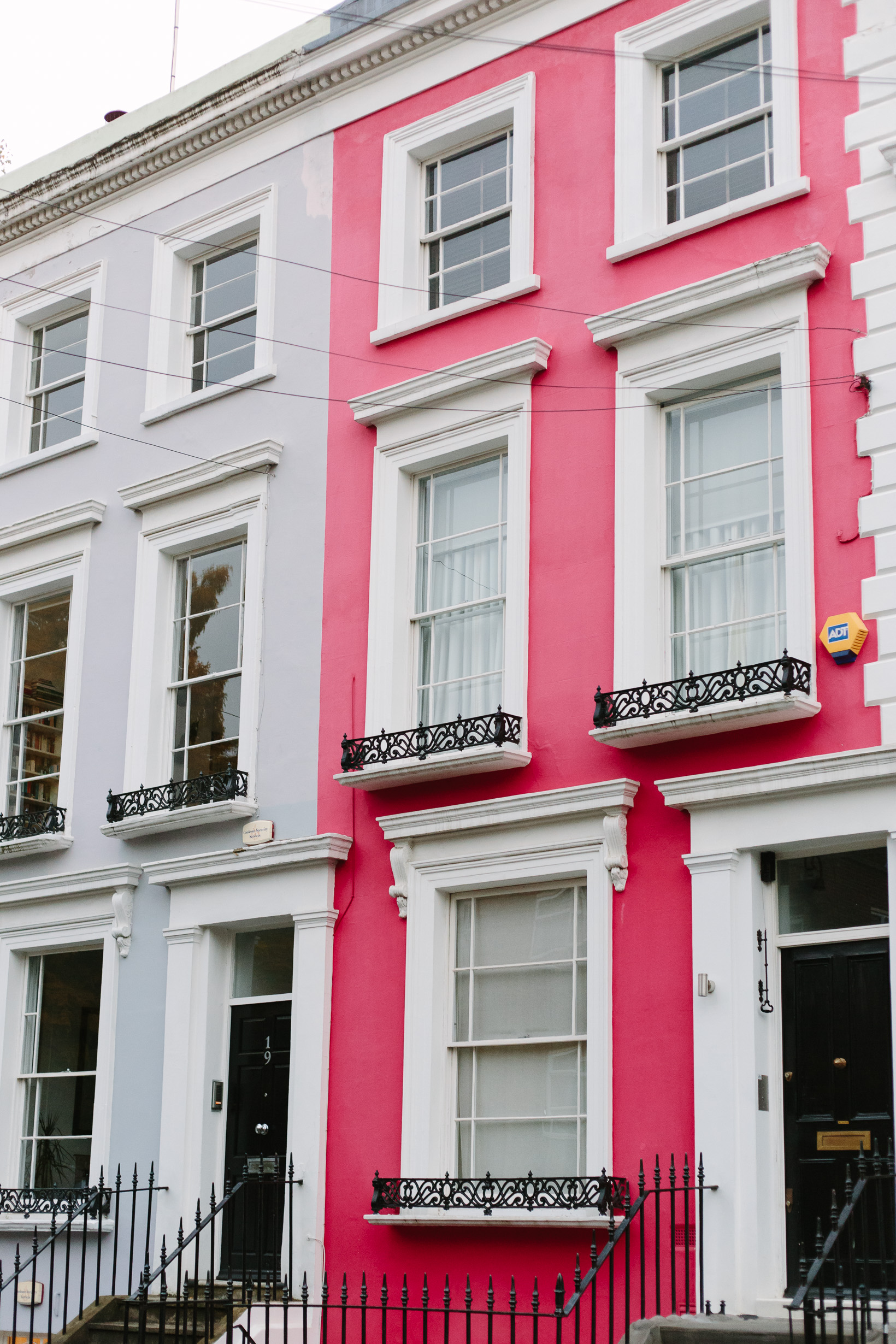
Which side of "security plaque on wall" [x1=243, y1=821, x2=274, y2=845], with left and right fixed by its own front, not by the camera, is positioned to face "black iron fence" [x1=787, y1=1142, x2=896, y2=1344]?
left

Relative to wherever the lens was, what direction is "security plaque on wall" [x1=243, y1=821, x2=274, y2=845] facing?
facing the viewer and to the left of the viewer

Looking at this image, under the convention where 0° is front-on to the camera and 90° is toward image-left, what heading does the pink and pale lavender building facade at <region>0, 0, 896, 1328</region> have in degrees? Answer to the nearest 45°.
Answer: approximately 45°
